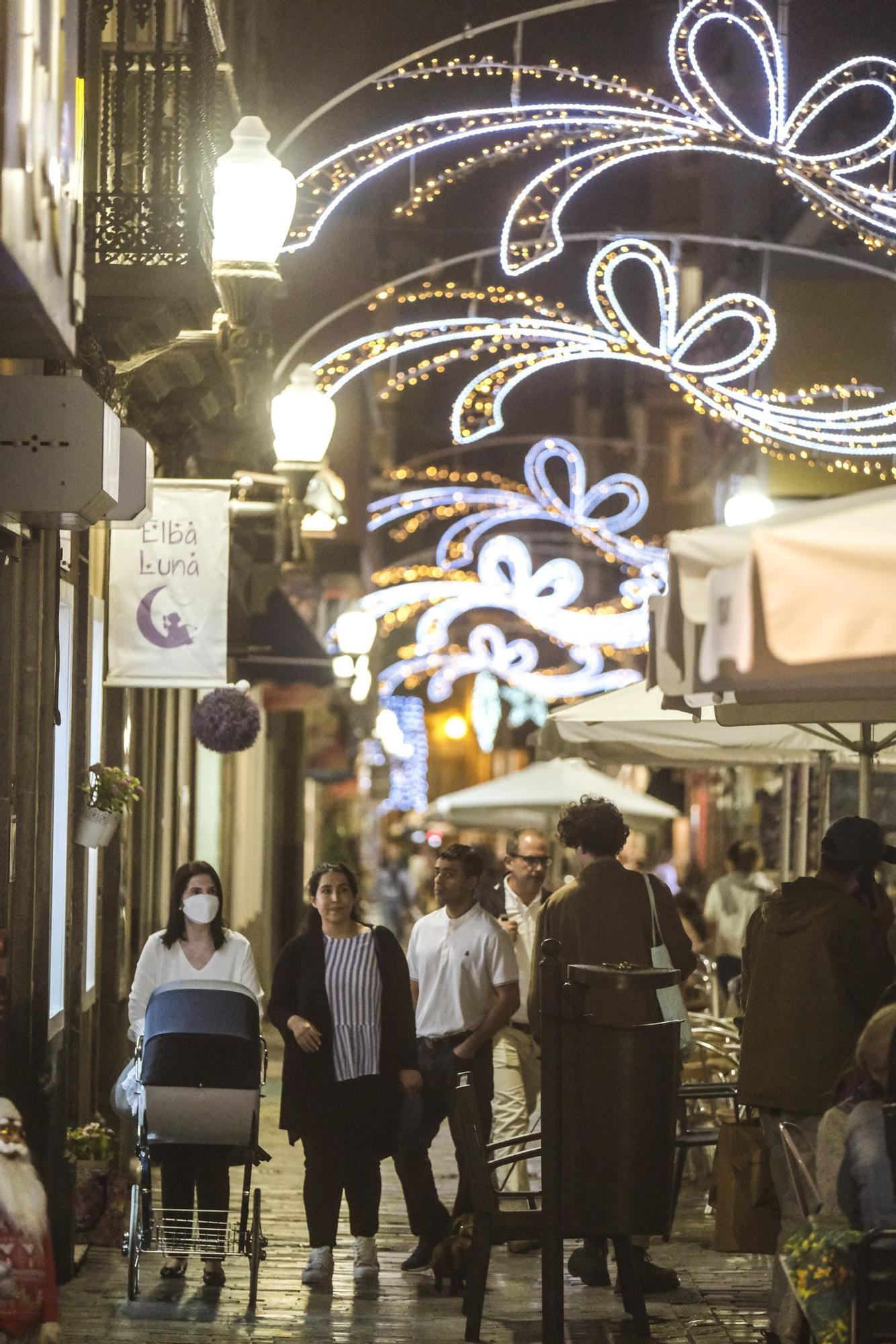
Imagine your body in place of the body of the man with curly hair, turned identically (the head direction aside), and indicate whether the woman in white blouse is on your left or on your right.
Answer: on your left

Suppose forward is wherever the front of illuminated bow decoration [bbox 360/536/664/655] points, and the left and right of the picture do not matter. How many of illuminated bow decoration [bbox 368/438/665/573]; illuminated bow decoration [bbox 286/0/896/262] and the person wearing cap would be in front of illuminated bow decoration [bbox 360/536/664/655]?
3

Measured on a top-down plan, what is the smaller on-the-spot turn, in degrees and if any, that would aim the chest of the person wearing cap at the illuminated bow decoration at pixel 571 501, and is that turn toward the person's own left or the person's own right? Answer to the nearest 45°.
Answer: approximately 45° to the person's own left

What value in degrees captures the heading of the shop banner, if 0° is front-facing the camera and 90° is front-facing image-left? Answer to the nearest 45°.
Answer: approximately 0°

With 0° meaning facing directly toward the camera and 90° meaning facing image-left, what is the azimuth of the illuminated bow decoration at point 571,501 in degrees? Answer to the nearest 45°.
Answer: approximately 0°

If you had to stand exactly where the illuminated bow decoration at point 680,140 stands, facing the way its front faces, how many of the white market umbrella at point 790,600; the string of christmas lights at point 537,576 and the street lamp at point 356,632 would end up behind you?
2

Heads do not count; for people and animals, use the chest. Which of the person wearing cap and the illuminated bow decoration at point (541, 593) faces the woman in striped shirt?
the illuminated bow decoration

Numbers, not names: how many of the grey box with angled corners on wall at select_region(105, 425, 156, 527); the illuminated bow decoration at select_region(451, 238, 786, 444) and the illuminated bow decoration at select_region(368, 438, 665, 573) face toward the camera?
2
